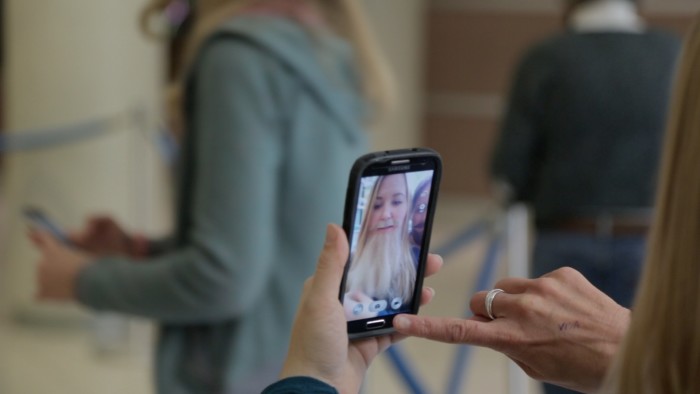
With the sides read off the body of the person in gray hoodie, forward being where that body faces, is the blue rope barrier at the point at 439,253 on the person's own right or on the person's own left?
on the person's own right

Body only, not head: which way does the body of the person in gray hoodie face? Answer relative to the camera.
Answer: to the viewer's left
